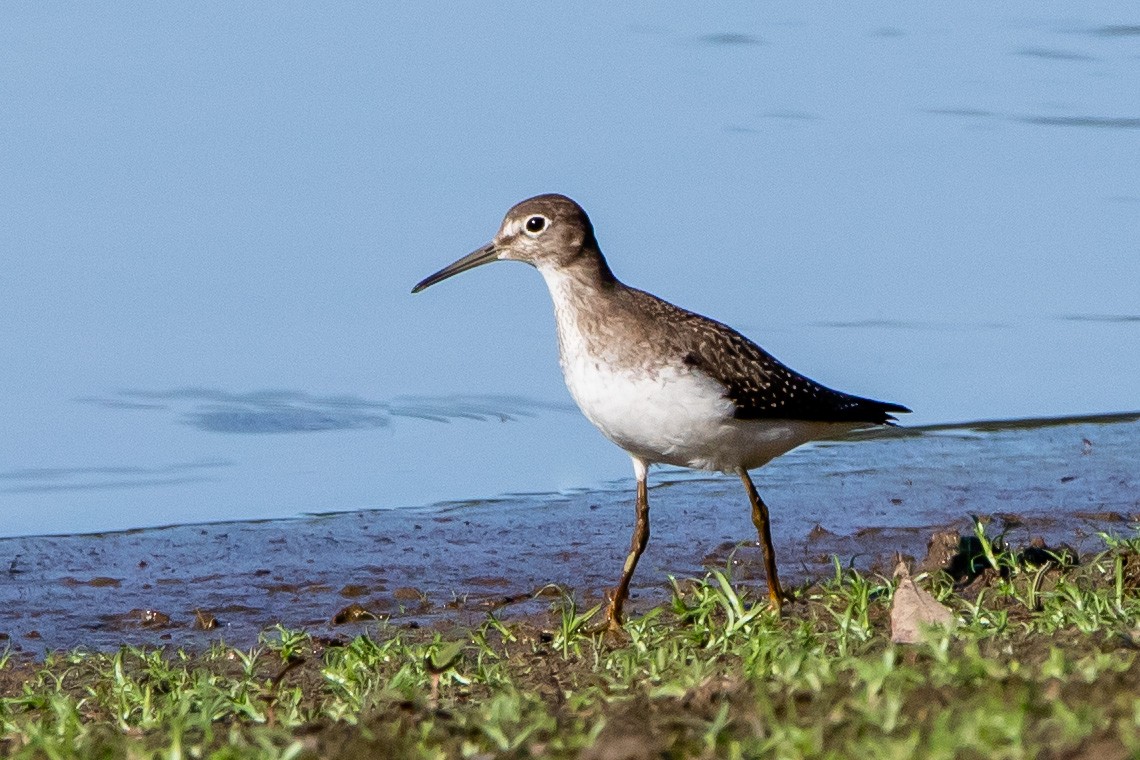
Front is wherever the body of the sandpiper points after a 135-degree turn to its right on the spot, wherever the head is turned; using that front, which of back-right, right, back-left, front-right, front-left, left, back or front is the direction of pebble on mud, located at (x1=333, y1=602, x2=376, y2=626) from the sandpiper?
back-left

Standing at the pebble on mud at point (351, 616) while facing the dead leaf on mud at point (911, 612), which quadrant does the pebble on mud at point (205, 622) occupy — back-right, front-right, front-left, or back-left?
back-right

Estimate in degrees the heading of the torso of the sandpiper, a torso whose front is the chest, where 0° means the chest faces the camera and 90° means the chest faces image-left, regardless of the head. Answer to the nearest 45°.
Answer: approximately 90°

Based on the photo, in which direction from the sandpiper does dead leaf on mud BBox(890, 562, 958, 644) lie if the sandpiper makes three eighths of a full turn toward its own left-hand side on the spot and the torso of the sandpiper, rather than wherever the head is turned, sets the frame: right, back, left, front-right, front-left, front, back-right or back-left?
front

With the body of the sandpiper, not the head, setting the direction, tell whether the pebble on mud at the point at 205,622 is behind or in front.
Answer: in front
